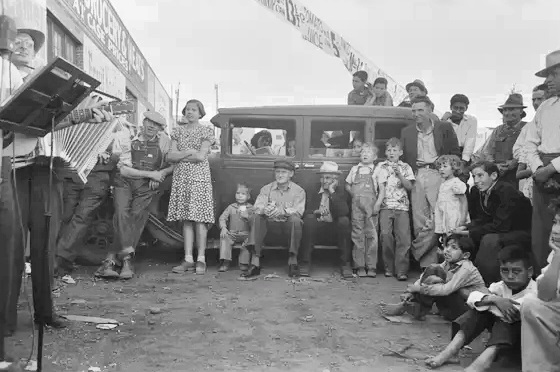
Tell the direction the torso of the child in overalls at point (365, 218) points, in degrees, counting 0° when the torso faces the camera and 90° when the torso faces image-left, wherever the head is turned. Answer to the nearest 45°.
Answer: approximately 0°

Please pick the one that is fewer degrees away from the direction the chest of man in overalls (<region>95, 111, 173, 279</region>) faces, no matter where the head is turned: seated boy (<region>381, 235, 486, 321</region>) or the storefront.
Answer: the seated boy

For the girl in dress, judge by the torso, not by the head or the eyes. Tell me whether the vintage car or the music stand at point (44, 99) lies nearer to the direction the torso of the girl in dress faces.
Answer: the music stand

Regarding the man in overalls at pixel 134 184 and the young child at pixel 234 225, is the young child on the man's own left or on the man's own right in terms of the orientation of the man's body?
on the man's own left

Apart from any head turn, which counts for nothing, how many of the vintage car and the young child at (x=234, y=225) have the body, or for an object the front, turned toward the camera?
1

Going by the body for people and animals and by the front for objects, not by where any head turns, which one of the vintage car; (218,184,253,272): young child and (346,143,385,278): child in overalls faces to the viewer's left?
the vintage car

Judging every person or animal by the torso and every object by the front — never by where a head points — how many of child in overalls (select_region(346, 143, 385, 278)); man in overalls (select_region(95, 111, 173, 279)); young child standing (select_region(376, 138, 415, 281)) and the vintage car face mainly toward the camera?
3

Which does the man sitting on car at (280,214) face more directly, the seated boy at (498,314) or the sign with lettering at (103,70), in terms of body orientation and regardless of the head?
the seated boy

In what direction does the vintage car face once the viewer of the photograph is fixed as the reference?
facing to the left of the viewer
